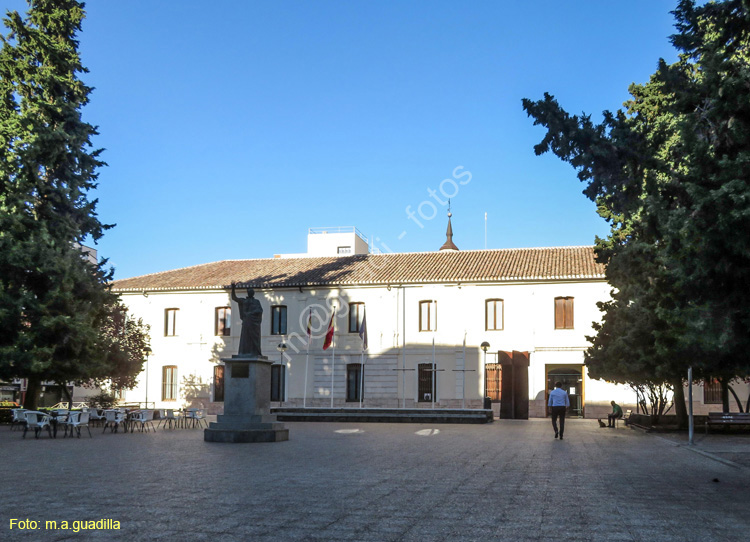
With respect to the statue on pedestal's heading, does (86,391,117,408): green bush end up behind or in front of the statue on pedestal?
behind

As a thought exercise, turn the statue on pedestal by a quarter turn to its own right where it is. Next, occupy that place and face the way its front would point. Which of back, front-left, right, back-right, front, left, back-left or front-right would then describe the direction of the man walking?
back

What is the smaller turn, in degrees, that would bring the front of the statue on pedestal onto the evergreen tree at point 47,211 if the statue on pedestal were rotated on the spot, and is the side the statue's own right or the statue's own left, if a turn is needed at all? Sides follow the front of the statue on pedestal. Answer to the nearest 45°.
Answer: approximately 135° to the statue's own right

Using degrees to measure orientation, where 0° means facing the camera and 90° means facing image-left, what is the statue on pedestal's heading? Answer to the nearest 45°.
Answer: approximately 0°

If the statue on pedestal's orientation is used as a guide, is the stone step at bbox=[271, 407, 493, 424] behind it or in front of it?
behind

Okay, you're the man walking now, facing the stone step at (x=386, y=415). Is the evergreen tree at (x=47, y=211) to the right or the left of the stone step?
left

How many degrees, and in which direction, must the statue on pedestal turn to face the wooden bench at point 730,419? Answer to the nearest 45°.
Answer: approximately 90° to its left

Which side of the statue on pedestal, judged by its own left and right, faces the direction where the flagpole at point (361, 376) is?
back
